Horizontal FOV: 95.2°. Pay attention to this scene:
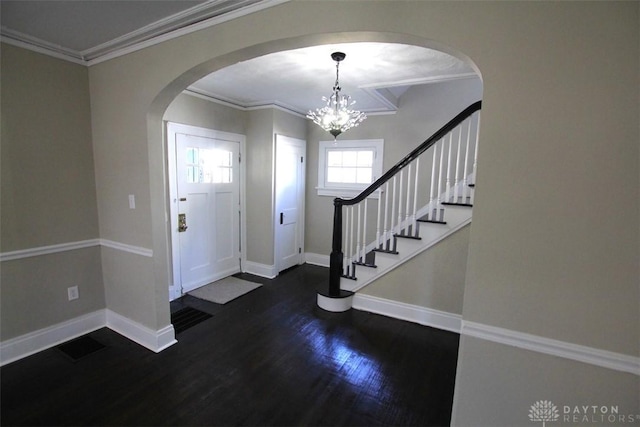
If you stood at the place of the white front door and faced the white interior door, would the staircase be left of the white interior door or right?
right

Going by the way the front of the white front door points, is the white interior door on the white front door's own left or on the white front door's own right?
on the white front door's own left

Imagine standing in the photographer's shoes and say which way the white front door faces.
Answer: facing the viewer and to the right of the viewer

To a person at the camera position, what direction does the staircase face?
facing away from the viewer and to the left of the viewer

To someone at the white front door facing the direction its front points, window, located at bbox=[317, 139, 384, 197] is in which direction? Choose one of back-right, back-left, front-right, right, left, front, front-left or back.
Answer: front-left

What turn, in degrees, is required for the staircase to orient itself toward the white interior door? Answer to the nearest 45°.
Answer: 0° — it already faces it
